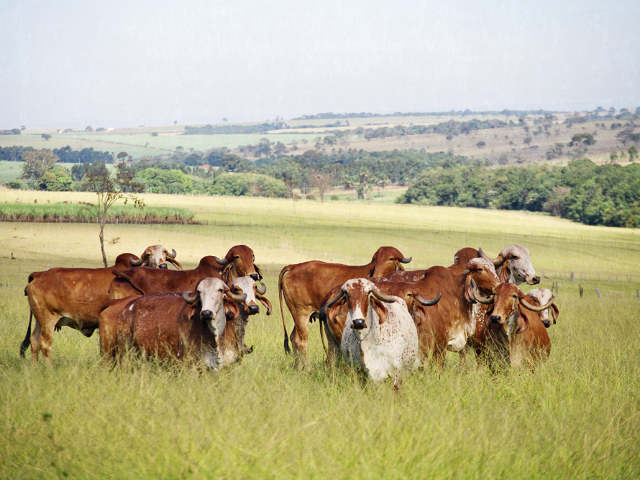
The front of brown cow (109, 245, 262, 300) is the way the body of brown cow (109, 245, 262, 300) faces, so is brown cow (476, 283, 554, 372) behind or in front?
in front

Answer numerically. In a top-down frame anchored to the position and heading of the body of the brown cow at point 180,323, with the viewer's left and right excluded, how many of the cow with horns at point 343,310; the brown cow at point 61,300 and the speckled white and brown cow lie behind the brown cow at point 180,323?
1

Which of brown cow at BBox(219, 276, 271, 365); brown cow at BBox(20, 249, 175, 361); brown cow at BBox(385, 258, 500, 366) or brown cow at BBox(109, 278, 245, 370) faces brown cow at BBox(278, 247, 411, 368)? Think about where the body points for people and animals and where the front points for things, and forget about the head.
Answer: brown cow at BBox(20, 249, 175, 361)

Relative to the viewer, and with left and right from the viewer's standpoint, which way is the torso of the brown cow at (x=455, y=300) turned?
facing the viewer and to the right of the viewer

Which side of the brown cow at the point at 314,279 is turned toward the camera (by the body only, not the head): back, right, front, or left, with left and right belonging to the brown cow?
right

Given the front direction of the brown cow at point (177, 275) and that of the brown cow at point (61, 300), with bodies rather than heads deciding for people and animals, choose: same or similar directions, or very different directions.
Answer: same or similar directions

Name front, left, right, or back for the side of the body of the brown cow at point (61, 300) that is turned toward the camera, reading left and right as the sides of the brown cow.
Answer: right

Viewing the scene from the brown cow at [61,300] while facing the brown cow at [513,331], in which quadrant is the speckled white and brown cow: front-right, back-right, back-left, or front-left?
front-right

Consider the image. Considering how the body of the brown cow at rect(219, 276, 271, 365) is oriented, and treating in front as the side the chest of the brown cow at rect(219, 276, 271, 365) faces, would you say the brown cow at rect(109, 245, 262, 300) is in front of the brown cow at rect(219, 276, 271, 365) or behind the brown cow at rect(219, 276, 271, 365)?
behind

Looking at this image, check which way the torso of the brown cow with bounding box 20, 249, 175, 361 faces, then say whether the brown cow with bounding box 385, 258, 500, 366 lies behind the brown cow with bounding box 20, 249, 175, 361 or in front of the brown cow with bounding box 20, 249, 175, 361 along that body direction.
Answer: in front

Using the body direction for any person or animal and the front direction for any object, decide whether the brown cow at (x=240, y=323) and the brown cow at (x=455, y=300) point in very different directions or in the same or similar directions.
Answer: same or similar directions

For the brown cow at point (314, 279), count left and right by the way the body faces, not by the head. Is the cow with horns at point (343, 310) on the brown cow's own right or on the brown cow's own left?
on the brown cow's own right

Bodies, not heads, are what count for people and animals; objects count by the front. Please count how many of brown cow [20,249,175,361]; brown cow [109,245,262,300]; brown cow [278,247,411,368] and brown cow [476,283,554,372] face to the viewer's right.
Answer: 3

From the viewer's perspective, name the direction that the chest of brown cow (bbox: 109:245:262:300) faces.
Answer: to the viewer's right
